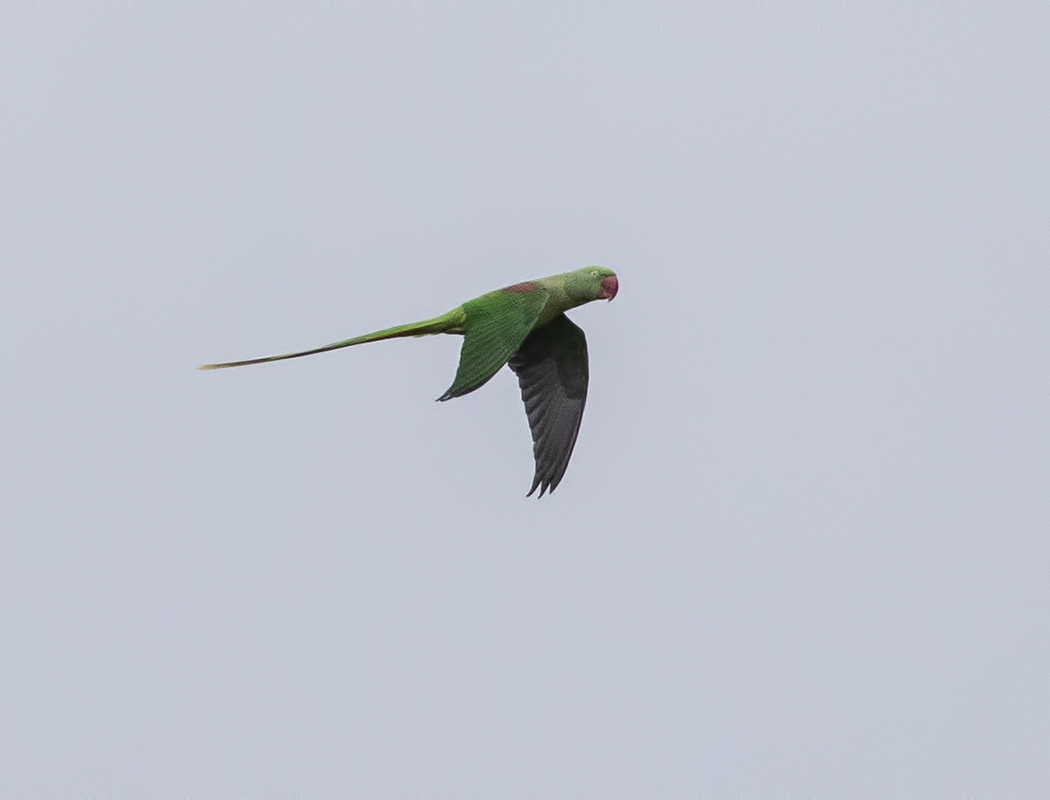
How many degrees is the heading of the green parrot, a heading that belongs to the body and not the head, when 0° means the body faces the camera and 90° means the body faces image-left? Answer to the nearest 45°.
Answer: approximately 270°
